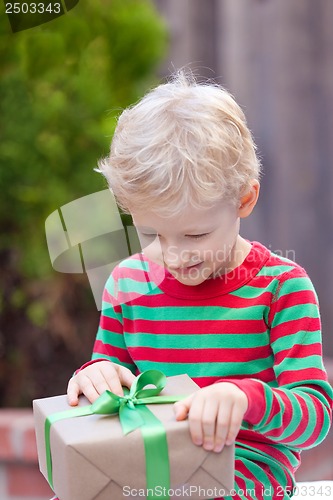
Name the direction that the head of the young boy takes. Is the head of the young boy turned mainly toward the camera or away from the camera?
toward the camera
